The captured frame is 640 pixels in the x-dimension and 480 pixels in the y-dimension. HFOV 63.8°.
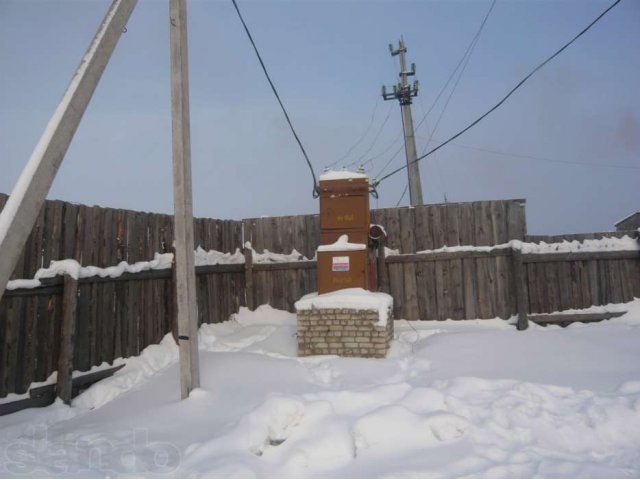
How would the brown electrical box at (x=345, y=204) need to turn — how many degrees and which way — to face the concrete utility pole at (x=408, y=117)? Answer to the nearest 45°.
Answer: approximately 180°

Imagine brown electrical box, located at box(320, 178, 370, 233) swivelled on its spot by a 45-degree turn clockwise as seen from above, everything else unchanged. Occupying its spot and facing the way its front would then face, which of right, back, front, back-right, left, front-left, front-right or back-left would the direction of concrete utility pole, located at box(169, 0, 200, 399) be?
front

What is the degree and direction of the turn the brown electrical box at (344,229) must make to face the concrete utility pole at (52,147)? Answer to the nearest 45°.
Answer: approximately 45° to its right

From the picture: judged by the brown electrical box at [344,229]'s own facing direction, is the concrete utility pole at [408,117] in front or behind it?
behind

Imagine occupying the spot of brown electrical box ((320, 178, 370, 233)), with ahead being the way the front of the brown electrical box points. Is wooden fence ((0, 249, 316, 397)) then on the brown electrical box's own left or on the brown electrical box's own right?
on the brown electrical box's own right

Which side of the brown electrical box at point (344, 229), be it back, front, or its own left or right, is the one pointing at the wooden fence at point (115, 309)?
right

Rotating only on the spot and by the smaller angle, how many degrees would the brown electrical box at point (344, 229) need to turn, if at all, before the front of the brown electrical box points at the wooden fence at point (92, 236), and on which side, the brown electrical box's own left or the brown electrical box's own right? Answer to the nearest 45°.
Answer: approximately 90° to the brown electrical box's own right

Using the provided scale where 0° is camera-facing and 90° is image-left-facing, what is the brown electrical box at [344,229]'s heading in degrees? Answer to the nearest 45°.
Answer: approximately 0°

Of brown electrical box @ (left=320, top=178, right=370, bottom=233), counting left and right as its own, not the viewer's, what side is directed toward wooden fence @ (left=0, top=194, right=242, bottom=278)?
right

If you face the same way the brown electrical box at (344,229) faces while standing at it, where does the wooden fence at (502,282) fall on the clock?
The wooden fence is roughly at 8 o'clock from the brown electrical box.

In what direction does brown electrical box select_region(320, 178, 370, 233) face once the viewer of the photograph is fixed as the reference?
facing the viewer
